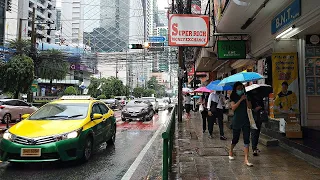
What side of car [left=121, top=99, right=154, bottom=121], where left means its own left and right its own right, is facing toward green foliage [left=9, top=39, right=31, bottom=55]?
right

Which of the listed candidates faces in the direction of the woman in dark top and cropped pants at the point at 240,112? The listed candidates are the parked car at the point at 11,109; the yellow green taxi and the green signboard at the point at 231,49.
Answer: the green signboard

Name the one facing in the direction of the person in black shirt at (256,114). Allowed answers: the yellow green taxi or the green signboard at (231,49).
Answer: the green signboard

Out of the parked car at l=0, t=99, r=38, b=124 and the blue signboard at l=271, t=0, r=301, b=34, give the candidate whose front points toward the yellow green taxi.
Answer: the blue signboard

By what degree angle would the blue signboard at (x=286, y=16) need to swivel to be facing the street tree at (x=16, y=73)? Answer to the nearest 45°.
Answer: approximately 45° to its right

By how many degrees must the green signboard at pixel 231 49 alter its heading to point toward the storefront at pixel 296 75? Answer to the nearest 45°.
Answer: approximately 45° to its left

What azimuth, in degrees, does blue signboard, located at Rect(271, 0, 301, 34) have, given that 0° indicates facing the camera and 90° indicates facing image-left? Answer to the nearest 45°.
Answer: approximately 45°

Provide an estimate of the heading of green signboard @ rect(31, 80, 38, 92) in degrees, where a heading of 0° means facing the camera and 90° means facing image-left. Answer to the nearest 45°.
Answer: approximately 0°
